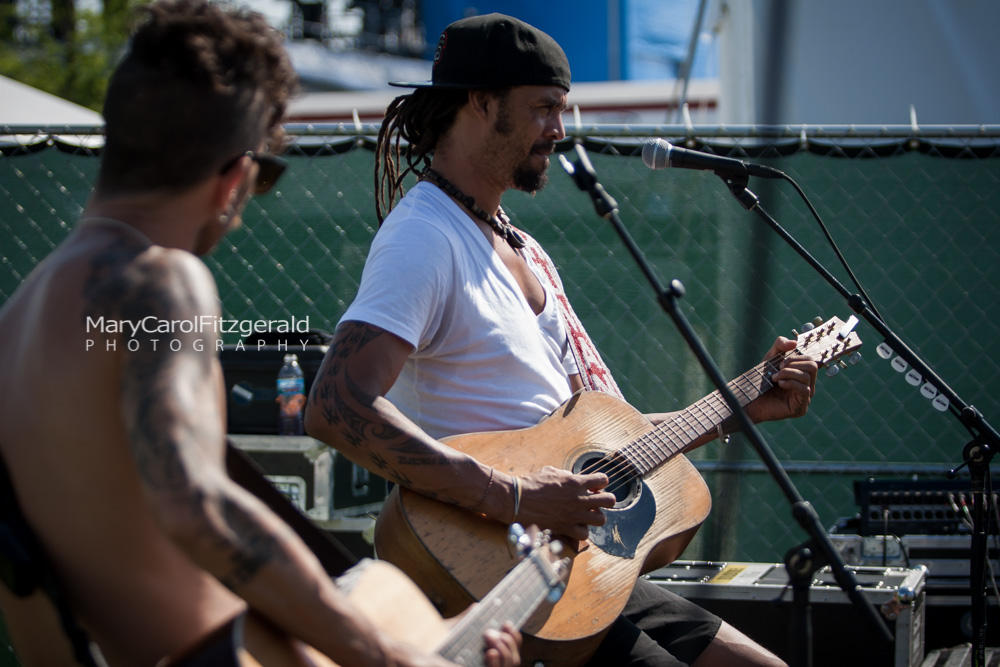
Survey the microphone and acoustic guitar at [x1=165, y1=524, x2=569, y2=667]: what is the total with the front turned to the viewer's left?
1

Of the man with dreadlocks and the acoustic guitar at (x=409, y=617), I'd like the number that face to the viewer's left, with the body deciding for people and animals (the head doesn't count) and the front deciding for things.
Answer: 0

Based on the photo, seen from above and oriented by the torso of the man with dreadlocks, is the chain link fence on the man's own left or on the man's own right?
on the man's own left

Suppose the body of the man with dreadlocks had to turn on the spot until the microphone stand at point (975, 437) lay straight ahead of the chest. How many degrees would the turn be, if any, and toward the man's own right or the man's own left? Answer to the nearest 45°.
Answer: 0° — they already face it

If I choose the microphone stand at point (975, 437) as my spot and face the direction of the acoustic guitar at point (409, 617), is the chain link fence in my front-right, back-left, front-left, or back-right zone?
back-right

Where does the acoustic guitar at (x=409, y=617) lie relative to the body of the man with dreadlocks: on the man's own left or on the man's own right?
on the man's own right

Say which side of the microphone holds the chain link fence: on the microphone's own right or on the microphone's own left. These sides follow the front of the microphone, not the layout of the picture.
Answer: on the microphone's own right

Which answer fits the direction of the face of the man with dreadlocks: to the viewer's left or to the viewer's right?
to the viewer's right

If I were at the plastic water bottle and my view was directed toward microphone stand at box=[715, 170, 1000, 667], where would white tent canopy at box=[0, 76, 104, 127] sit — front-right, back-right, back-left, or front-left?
back-left

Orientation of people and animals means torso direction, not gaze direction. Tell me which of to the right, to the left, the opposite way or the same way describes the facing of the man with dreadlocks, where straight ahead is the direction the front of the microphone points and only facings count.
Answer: the opposite way

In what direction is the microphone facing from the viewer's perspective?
to the viewer's left

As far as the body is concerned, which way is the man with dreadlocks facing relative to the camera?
to the viewer's right
